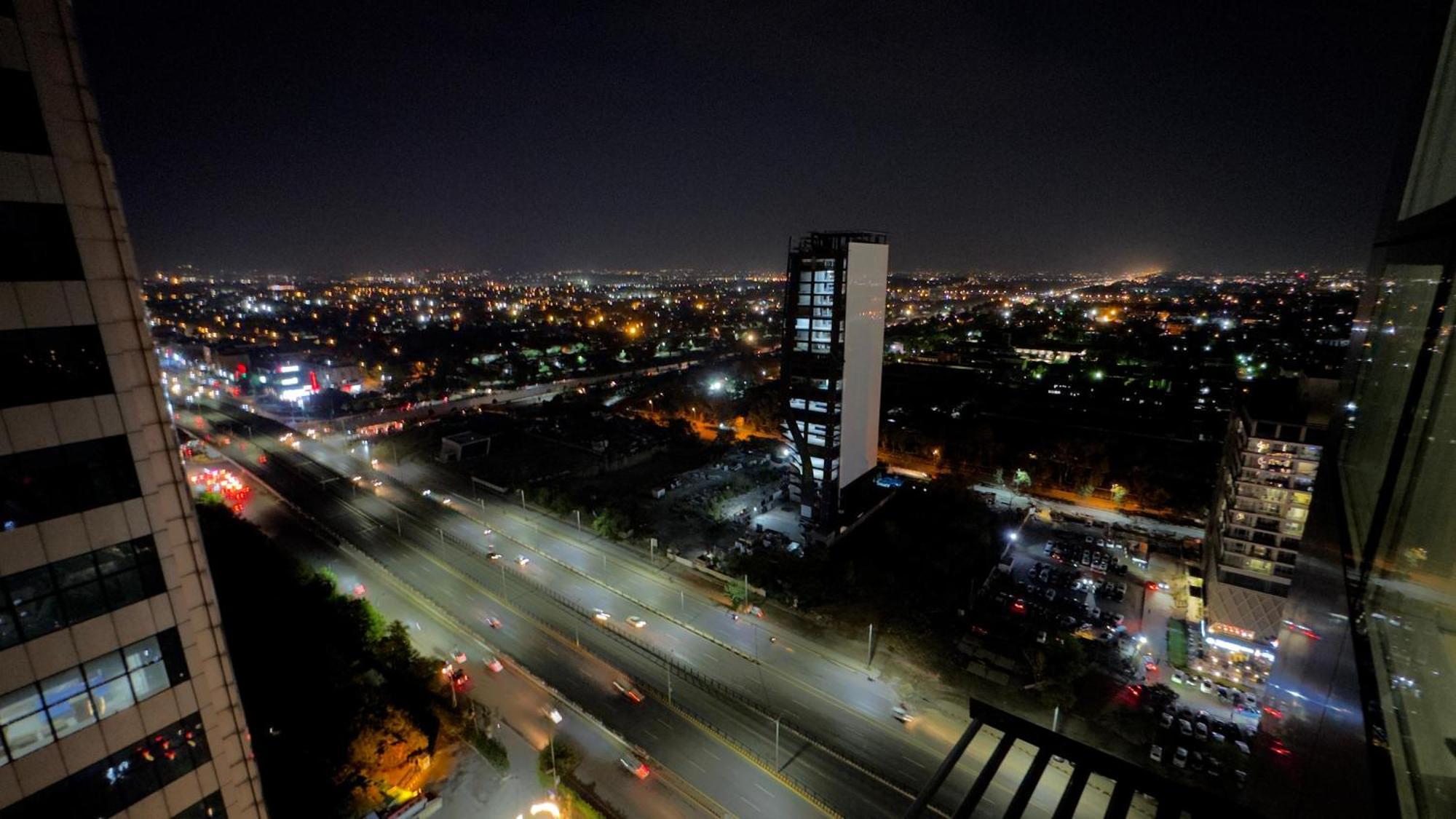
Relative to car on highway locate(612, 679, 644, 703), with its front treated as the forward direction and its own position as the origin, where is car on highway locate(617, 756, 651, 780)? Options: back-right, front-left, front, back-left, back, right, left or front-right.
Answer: back-left

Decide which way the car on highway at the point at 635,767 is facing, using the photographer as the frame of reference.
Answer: facing away from the viewer and to the left of the viewer

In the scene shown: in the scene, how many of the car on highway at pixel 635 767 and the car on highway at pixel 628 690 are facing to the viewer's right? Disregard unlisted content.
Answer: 0

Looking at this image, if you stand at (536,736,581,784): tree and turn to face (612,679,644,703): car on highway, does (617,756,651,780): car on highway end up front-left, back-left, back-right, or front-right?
front-right

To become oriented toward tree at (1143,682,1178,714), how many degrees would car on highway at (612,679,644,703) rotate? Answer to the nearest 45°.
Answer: approximately 135° to its right

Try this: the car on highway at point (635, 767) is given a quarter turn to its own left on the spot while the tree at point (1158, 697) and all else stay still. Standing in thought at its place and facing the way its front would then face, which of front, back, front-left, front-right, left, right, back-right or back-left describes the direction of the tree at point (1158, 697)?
back-left

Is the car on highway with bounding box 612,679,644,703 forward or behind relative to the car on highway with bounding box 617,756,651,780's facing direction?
forward

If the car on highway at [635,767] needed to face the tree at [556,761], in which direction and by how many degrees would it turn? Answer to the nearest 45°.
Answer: approximately 45° to its left

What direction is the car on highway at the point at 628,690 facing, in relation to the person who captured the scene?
facing away from the viewer and to the left of the viewer

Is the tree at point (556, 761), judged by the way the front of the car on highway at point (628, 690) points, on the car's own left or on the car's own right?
on the car's own left
